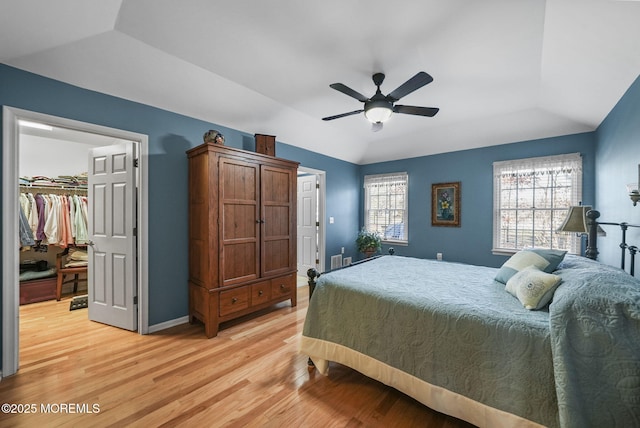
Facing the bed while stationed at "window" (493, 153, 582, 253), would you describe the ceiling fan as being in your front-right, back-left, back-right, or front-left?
front-right

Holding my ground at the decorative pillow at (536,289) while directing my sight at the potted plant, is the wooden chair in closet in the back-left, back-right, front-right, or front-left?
front-left

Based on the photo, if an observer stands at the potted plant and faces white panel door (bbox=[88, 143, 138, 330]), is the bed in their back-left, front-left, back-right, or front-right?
front-left

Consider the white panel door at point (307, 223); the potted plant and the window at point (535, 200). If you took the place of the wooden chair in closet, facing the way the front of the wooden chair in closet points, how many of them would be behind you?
0

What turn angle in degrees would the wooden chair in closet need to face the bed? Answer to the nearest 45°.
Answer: approximately 90° to its right

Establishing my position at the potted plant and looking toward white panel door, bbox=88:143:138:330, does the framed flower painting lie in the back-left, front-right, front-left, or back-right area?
back-left

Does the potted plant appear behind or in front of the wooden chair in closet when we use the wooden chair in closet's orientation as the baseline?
in front

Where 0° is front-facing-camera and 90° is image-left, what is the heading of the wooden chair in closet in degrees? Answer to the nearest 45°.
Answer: approximately 270°

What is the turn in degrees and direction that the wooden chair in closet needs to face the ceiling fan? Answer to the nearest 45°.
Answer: approximately 45° to its right
